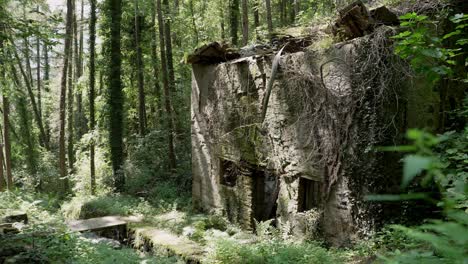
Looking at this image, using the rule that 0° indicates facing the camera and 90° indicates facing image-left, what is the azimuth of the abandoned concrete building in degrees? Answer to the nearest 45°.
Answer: approximately 45°

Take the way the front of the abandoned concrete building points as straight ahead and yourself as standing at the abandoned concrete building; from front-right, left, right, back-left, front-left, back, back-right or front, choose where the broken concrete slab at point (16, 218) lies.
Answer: front-right

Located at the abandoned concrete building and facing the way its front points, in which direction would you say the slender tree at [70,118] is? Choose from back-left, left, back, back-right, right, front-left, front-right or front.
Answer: right

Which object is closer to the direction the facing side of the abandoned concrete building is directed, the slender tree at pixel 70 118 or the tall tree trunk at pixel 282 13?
the slender tree

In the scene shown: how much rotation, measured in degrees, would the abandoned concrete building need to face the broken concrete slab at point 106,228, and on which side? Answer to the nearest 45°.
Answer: approximately 45° to its right

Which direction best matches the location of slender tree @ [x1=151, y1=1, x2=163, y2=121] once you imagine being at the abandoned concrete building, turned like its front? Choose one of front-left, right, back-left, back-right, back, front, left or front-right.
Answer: right

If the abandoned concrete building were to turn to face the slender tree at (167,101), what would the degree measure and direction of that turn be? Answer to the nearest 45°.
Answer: approximately 90° to its right

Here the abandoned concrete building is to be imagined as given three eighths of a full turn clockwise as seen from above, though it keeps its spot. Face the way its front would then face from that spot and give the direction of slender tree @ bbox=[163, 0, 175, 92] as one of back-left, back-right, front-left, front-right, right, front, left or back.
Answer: front-left

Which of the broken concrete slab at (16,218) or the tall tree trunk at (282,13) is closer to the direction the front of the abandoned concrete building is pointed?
the broken concrete slab

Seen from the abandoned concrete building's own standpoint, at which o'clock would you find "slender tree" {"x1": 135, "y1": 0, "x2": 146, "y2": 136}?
The slender tree is roughly at 3 o'clock from the abandoned concrete building.

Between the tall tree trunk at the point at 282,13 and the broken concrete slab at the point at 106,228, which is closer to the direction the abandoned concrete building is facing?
the broken concrete slab
